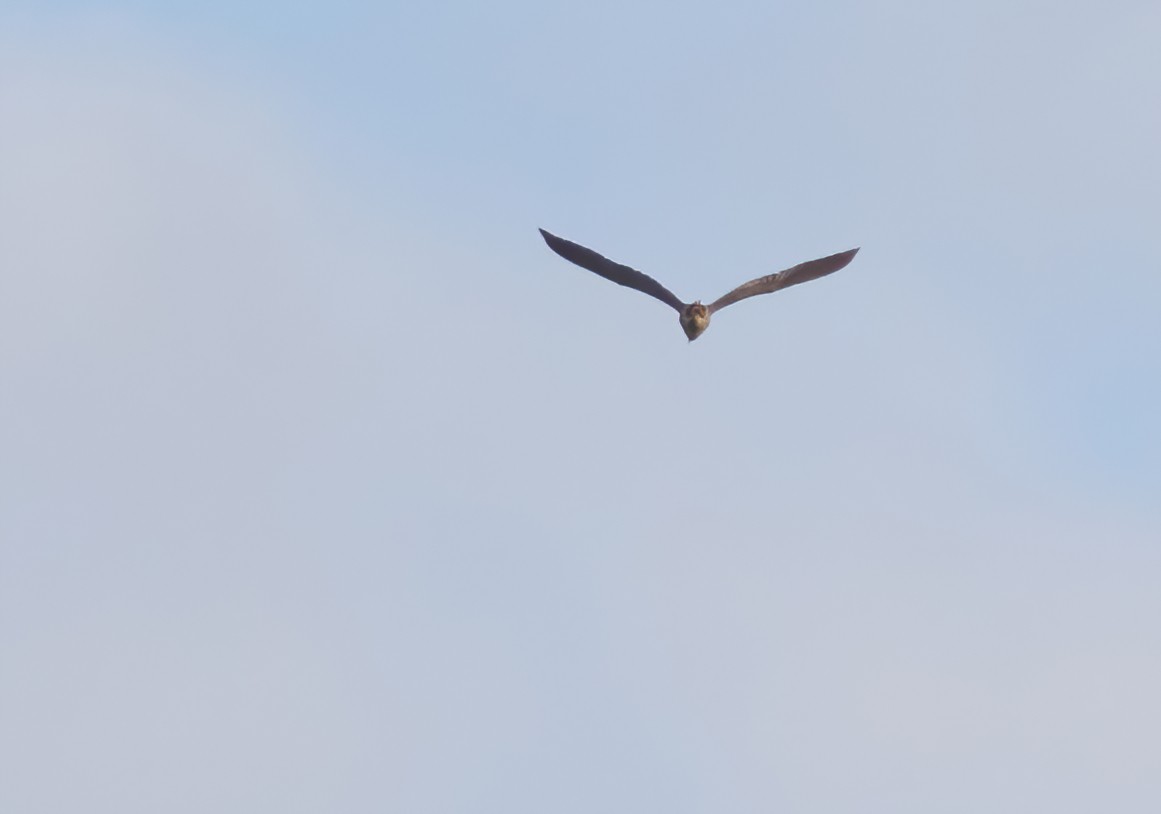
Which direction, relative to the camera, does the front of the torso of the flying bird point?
toward the camera
